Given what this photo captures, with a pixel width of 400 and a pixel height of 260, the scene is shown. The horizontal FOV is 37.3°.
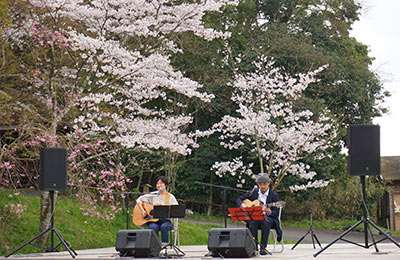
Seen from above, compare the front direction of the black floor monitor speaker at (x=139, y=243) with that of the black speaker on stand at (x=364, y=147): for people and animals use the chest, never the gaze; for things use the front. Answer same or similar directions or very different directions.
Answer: very different directions

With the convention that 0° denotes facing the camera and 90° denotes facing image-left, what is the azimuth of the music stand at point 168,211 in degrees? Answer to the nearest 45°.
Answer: approximately 180°

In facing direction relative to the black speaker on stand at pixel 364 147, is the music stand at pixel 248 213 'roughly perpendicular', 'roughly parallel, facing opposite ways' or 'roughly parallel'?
roughly parallel, facing opposite ways

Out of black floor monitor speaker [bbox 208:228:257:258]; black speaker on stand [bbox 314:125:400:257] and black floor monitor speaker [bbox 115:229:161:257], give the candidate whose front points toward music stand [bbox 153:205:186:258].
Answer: black floor monitor speaker [bbox 115:229:161:257]

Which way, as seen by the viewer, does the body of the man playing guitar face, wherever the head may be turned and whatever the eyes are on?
toward the camera

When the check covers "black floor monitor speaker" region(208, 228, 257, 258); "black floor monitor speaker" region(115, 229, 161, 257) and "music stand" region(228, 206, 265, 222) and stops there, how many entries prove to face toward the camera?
0

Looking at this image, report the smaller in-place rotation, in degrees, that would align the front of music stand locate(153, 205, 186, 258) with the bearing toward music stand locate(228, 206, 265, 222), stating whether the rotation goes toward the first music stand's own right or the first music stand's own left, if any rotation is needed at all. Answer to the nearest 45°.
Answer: approximately 90° to the first music stand's own right

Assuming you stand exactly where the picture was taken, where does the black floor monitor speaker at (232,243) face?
facing away from the viewer and to the right of the viewer

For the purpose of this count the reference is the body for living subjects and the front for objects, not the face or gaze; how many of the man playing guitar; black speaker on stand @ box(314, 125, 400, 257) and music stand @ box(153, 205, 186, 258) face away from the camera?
1

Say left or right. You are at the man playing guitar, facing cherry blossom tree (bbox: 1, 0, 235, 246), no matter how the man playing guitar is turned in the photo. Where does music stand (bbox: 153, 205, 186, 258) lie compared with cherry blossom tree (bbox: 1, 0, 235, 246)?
left

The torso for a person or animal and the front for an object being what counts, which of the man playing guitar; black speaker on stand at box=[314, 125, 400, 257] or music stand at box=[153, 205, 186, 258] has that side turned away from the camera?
the music stand

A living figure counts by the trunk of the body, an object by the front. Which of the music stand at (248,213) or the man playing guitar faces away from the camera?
the music stand

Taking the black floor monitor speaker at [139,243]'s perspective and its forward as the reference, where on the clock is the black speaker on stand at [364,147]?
The black speaker on stand is roughly at 2 o'clock from the black floor monitor speaker.

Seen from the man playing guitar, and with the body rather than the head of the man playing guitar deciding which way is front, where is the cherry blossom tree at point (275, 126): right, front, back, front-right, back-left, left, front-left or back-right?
back

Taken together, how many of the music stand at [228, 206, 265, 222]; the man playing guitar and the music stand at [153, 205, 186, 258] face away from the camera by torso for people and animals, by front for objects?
2

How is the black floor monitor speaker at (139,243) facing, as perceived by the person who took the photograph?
facing away from the viewer and to the right of the viewer

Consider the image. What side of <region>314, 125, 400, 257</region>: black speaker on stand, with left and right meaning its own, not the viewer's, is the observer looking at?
front

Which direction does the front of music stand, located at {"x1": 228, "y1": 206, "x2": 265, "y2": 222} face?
away from the camera

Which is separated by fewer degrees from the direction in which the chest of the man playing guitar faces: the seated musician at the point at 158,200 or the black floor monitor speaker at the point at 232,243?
the black floor monitor speaker

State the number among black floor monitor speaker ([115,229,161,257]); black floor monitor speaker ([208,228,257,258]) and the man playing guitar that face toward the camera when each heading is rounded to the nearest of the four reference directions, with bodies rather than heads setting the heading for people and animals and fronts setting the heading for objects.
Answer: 1

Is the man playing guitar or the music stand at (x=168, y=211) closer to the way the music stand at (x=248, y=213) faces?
the man playing guitar
